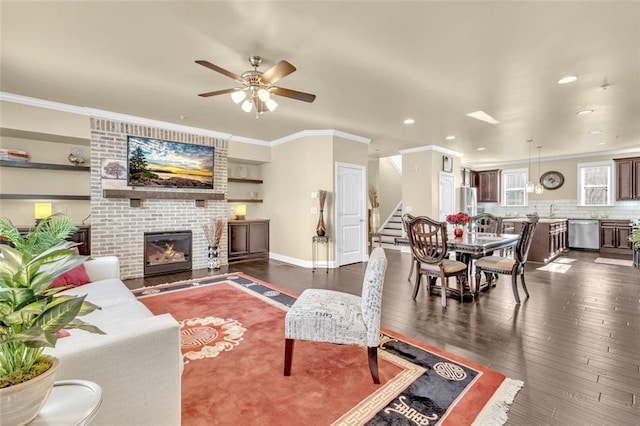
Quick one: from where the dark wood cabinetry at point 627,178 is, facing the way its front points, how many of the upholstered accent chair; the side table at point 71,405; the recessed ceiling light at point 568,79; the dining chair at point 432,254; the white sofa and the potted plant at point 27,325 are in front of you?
6

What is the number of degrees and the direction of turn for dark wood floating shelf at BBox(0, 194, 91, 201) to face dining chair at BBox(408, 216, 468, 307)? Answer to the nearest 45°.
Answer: approximately 45° to its left

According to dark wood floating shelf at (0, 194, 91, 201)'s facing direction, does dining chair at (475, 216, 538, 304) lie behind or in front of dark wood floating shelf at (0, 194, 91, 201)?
in front

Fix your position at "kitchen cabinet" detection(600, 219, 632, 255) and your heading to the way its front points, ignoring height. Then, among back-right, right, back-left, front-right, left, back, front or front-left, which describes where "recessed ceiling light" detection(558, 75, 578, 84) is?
front

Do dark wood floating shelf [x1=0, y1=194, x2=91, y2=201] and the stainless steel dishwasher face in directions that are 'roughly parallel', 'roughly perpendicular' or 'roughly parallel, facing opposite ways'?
roughly perpendicular

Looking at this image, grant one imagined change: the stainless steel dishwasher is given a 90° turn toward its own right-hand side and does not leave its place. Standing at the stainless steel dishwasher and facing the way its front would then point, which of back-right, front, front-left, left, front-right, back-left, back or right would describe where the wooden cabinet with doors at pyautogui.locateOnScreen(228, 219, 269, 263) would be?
front-left

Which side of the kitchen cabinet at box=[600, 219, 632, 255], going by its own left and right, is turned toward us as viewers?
front

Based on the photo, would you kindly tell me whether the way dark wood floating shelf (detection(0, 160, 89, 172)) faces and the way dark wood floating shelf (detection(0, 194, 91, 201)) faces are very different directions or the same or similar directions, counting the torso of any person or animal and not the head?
same or similar directions

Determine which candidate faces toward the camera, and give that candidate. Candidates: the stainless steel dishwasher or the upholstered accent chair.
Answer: the stainless steel dishwasher

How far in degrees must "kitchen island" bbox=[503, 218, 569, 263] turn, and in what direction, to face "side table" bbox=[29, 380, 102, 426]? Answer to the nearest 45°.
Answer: approximately 45° to its right

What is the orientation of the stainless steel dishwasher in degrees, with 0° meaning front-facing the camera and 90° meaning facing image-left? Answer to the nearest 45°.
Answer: approximately 0°

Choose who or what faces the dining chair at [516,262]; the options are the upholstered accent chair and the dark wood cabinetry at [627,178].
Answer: the dark wood cabinetry

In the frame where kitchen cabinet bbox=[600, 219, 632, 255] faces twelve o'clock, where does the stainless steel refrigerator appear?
The stainless steel refrigerator is roughly at 2 o'clock from the kitchen cabinet.

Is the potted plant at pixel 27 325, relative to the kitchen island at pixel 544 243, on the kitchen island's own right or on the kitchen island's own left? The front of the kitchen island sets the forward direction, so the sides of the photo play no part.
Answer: on the kitchen island's own right

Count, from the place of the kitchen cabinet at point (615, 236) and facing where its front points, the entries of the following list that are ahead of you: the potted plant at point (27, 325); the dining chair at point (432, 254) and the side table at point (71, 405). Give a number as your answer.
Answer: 3

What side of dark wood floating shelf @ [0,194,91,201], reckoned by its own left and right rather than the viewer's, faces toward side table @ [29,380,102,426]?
front
